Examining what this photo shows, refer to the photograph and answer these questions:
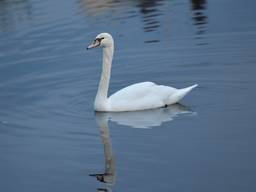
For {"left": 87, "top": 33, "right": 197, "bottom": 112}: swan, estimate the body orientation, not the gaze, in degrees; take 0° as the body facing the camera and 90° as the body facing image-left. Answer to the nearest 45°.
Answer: approximately 90°

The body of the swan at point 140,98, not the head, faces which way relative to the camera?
to the viewer's left
